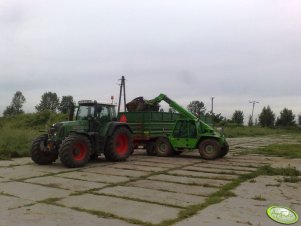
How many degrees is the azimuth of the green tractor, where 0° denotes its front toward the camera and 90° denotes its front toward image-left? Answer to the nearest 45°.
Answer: approximately 45°

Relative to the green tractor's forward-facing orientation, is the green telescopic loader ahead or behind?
behind
